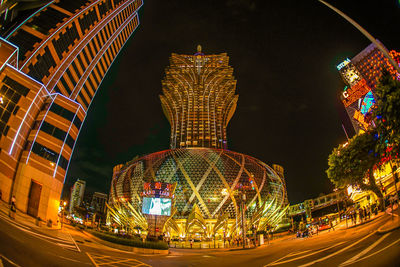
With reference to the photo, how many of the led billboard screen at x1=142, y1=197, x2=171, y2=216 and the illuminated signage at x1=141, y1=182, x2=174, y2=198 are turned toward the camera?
2

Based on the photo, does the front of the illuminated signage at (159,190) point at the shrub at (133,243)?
yes

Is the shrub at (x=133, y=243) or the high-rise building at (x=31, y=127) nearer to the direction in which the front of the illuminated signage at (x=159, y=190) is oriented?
the shrub

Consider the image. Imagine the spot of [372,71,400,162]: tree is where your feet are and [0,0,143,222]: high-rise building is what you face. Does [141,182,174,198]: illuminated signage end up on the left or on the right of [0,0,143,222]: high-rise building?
right

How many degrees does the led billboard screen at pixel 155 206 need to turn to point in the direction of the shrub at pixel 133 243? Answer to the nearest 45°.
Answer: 0° — it already faces it

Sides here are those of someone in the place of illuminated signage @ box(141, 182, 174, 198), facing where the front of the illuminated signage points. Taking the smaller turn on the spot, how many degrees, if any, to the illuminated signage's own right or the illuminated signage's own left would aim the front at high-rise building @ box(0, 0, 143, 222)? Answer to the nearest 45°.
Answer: approximately 45° to the illuminated signage's own right

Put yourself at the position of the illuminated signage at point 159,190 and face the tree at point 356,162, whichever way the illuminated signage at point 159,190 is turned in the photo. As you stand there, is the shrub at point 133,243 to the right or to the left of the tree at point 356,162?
right

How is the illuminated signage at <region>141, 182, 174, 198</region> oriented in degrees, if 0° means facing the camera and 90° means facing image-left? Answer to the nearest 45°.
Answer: approximately 0°
